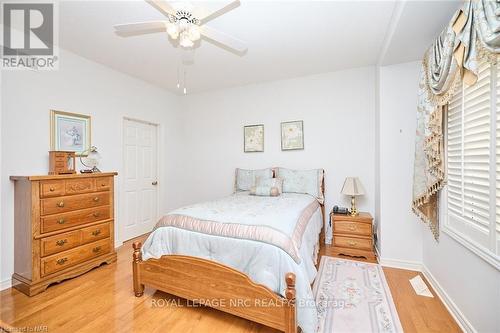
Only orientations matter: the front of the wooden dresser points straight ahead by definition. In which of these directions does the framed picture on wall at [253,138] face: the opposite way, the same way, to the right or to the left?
to the right

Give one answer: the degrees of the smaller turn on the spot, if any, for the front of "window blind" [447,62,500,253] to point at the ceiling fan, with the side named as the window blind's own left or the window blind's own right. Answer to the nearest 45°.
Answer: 0° — it already faces it

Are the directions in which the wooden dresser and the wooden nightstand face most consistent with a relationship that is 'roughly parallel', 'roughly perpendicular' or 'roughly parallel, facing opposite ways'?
roughly perpendicular

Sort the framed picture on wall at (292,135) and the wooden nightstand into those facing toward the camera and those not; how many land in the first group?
2

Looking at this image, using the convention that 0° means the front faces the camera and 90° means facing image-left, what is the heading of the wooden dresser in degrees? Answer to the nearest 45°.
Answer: approximately 315°

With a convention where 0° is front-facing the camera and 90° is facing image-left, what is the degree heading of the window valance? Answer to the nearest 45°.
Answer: approximately 45°

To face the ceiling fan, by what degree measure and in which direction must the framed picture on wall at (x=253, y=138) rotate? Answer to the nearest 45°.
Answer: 0° — it already faces it

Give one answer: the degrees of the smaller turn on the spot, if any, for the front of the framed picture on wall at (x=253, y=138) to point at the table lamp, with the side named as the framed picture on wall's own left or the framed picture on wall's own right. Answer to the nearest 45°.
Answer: approximately 45° to the framed picture on wall's own left

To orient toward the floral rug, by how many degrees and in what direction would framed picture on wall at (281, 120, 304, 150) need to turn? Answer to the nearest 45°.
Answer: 0° — it already faces it
